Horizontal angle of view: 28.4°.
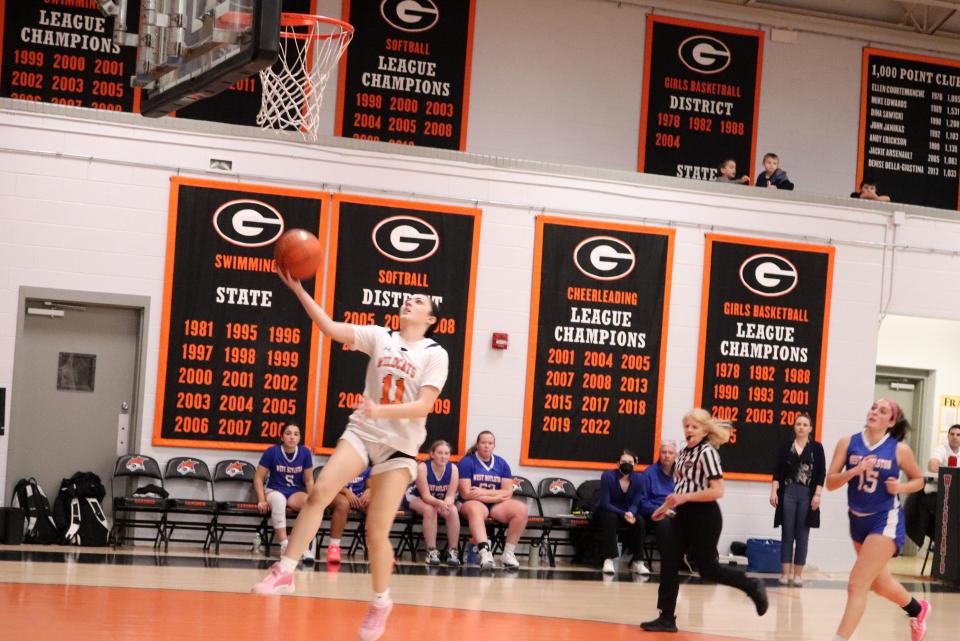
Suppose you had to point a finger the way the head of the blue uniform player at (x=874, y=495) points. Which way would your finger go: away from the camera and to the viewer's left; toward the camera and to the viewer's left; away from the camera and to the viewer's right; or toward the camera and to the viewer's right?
toward the camera and to the viewer's left

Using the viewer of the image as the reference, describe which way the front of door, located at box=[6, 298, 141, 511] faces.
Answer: facing the viewer

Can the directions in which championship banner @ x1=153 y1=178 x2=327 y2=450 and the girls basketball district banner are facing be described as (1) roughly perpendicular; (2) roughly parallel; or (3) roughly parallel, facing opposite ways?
roughly parallel

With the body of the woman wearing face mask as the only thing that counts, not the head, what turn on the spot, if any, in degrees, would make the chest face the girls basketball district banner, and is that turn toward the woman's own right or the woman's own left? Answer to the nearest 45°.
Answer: approximately 180°

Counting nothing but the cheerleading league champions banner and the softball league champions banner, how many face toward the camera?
2

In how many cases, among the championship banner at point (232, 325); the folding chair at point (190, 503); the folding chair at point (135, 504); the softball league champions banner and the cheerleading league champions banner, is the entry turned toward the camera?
5

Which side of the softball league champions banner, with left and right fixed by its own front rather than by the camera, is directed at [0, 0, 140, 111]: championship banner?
right

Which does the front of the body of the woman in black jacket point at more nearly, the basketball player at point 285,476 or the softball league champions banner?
the basketball player

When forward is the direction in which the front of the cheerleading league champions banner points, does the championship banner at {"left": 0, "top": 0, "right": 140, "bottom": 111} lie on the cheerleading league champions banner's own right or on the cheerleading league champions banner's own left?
on the cheerleading league champions banner's own right

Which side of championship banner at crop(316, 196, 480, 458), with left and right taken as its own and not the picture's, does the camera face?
front

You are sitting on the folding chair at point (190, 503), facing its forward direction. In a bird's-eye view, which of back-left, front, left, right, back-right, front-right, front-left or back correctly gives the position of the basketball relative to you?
front

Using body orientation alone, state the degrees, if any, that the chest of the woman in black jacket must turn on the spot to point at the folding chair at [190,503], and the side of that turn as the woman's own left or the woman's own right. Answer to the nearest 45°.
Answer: approximately 90° to the woman's own right

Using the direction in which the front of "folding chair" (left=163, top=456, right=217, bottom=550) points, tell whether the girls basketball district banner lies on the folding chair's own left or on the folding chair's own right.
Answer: on the folding chair's own left

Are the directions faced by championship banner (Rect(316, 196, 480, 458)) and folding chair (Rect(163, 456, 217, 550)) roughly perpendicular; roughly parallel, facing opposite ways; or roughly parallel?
roughly parallel

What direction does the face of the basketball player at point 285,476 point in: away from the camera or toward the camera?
toward the camera

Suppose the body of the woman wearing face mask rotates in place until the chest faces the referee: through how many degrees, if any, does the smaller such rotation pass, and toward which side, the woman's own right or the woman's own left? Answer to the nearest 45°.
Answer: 0° — they already face them

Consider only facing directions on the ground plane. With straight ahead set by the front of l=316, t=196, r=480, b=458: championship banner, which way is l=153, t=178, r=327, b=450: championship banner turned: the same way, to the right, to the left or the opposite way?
the same way
